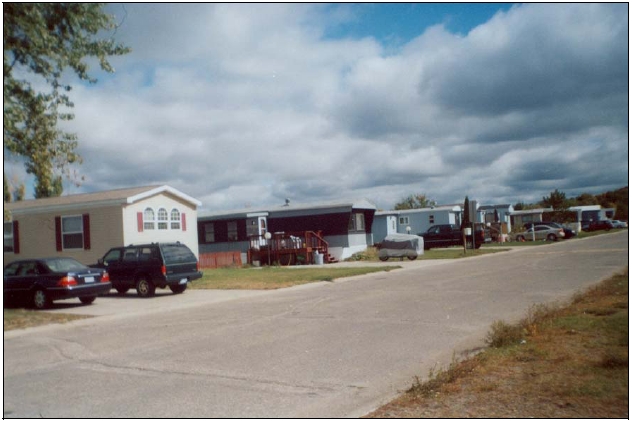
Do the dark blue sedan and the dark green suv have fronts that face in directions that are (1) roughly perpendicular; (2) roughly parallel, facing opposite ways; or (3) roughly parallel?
roughly parallel

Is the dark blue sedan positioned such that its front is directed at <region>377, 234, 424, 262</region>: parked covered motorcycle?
no

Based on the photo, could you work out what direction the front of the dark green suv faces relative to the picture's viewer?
facing away from the viewer and to the left of the viewer

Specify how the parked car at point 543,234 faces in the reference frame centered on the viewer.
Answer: facing to the left of the viewer

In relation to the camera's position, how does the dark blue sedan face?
facing away from the viewer and to the left of the viewer

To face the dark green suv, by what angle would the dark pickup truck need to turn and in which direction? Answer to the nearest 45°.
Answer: approximately 90° to its left
